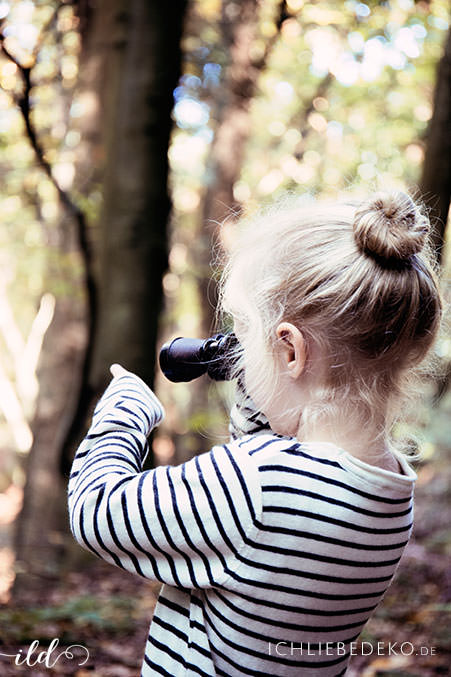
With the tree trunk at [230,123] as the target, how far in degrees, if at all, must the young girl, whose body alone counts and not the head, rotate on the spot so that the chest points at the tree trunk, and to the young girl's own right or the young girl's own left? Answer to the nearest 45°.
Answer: approximately 45° to the young girl's own right

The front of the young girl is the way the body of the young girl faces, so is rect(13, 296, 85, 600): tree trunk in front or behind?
in front

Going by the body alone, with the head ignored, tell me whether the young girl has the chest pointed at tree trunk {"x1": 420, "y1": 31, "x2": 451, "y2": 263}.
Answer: no

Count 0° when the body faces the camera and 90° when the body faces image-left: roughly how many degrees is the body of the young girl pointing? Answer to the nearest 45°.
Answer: approximately 135°

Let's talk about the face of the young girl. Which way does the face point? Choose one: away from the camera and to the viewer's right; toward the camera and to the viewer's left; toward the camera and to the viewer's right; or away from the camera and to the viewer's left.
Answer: away from the camera and to the viewer's left
